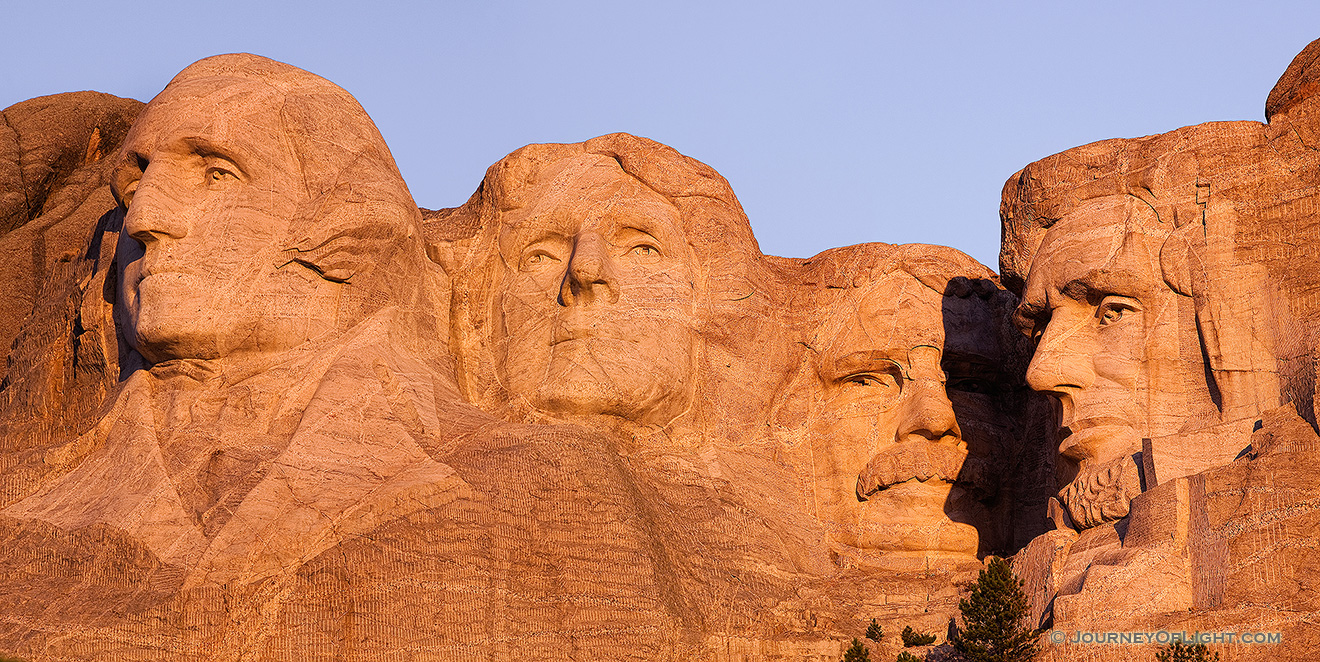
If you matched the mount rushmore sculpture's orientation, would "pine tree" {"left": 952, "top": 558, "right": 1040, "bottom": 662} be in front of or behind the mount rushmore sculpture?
in front

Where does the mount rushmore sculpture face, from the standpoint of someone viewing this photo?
facing the viewer

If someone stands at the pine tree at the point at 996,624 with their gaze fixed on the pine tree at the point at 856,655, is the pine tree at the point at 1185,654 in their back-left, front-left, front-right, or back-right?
back-left

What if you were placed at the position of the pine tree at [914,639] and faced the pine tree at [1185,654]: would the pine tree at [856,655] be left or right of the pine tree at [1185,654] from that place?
right

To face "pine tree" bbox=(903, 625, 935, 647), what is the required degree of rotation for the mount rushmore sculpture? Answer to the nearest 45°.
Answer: approximately 45° to its left
